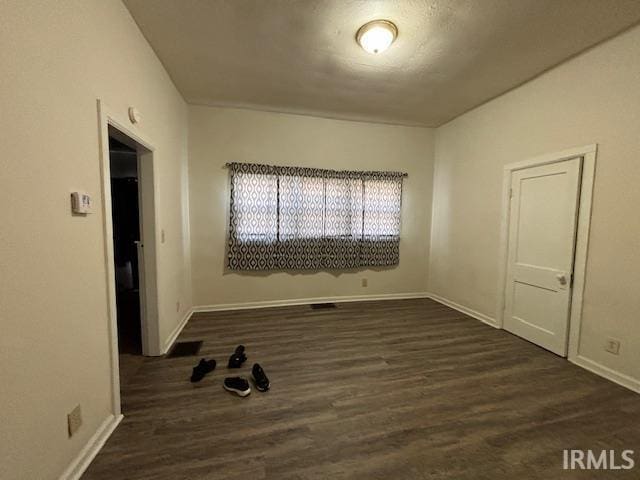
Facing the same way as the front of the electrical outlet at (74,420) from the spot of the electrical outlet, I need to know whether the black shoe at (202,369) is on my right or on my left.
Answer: on my left

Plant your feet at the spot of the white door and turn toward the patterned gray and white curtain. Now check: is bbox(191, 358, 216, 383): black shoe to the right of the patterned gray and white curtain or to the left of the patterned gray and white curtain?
left

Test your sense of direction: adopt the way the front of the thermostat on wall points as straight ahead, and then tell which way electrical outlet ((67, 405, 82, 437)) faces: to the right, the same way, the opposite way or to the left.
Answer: the same way

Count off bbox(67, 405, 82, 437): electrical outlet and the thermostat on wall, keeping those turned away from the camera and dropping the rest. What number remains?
0

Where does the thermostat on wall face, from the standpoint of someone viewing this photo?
facing the viewer and to the right of the viewer
